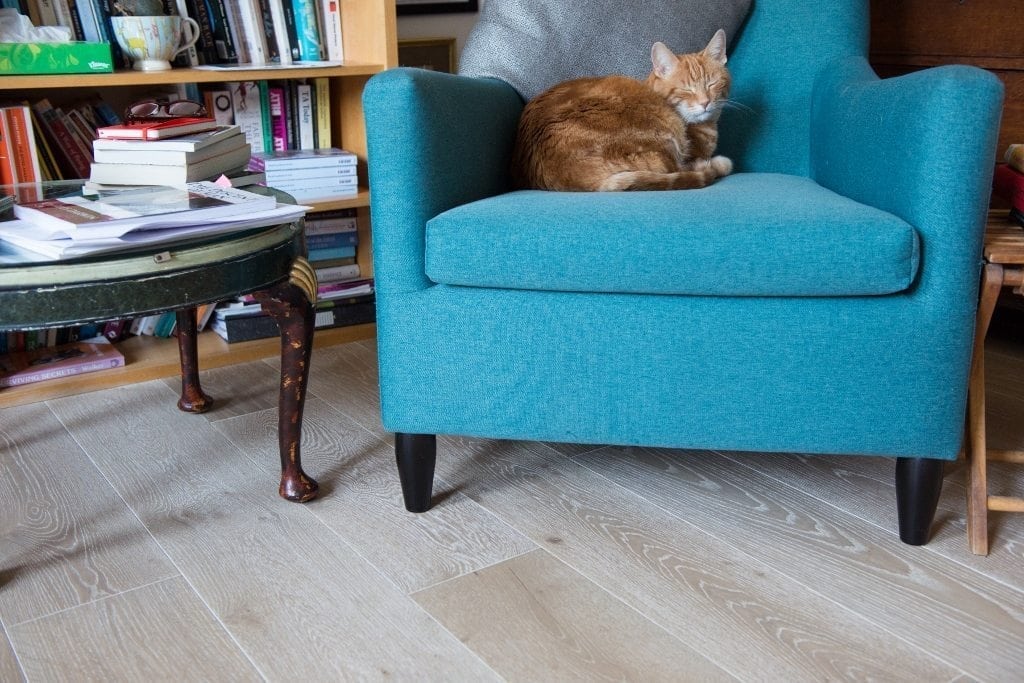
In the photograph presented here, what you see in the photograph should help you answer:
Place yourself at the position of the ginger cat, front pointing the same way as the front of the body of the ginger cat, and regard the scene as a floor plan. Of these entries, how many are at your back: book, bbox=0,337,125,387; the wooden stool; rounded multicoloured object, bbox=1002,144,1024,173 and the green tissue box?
2

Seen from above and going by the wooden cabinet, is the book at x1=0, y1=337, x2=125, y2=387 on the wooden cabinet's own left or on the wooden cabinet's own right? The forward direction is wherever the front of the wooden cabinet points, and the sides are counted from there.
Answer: on the wooden cabinet's own right

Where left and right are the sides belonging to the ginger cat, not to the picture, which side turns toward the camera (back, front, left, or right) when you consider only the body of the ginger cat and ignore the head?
right

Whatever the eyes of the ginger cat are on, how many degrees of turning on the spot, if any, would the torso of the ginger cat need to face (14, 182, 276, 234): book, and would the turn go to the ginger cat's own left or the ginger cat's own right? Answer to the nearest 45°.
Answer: approximately 135° to the ginger cat's own right

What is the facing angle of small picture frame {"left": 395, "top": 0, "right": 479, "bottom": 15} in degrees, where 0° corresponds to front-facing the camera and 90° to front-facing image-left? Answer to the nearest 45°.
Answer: approximately 0°

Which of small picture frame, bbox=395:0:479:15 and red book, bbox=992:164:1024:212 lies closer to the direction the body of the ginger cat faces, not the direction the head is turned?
the red book

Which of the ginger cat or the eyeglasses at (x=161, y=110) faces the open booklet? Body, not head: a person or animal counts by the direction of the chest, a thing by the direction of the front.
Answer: the eyeglasses

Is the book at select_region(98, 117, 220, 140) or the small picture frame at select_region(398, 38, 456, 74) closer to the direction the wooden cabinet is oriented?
the book

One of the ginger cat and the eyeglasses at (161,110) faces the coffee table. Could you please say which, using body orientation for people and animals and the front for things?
the eyeglasses

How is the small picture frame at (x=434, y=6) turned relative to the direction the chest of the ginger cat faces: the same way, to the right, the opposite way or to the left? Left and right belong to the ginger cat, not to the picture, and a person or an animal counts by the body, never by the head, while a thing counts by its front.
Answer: to the right

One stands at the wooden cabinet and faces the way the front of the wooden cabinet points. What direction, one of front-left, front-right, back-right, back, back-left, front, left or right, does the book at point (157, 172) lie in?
front-right
